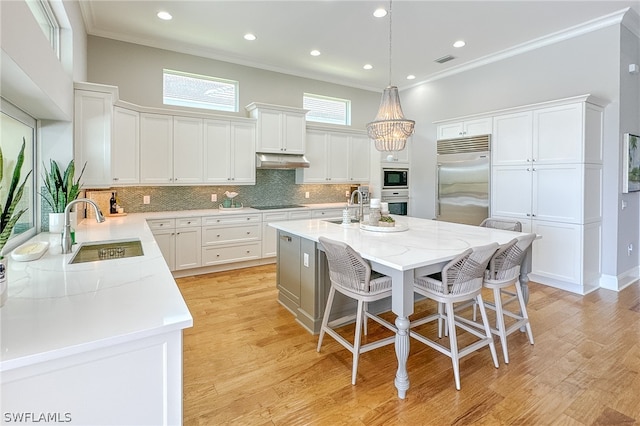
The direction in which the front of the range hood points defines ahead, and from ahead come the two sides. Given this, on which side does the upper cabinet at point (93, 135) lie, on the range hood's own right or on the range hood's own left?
on the range hood's own right

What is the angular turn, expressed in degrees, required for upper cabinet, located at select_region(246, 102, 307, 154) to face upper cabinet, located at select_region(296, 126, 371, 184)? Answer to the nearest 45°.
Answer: approximately 90° to its left

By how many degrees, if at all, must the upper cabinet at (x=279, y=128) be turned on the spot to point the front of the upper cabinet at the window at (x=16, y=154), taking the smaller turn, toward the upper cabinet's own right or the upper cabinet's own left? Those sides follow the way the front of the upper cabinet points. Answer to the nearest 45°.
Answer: approximately 90° to the upper cabinet's own right

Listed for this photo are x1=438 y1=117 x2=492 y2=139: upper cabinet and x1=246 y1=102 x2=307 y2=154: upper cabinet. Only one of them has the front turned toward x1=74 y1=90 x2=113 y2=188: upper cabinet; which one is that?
x1=438 y1=117 x2=492 y2=139: upper cabinet

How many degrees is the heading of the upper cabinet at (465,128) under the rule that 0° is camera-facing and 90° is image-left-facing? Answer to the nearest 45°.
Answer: approximately 45°

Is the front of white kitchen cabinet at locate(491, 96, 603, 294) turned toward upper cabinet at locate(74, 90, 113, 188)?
yes

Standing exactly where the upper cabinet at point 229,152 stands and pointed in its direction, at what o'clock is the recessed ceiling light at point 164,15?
The recessed ceiling light is roughly at 1 o'clock from the upper cabinet.

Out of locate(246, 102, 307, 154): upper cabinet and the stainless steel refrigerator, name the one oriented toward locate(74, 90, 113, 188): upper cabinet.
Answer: the stainless steel refrigerator

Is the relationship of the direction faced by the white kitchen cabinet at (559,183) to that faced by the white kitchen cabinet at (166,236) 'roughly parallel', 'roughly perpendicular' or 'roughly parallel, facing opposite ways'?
roughly perpendicular

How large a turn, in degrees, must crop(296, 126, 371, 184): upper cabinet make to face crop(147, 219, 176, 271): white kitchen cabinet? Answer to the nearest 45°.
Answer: approximately 90° to its right

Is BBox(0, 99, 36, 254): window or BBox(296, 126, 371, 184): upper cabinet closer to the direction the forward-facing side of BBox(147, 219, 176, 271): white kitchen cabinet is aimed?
the window

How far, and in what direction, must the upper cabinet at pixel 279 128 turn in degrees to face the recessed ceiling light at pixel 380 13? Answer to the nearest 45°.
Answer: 0° — it already faces it

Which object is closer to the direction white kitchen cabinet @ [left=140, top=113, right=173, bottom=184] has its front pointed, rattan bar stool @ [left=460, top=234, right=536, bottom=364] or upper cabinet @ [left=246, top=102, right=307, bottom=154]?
the rattan bar stool
